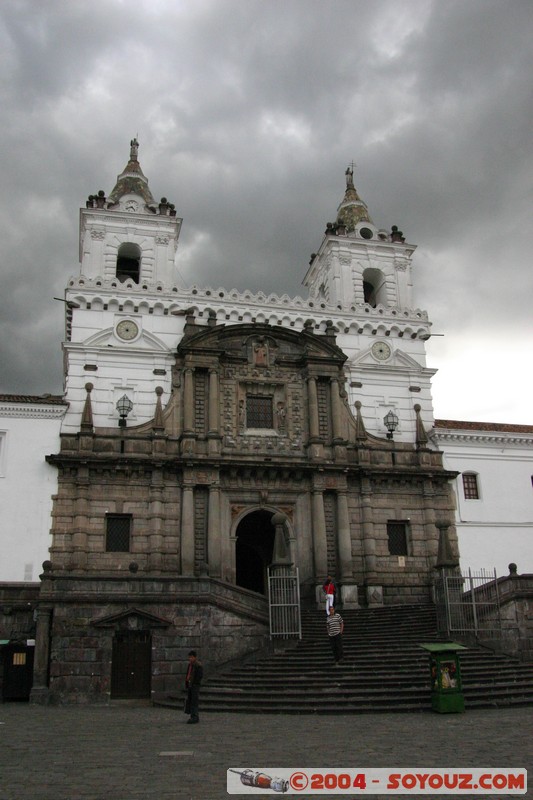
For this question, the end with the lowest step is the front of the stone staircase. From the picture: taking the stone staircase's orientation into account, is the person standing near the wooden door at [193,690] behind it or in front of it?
in front

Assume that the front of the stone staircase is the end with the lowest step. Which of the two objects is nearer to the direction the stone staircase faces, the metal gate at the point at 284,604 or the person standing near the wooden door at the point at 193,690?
the person standing near the wooden door

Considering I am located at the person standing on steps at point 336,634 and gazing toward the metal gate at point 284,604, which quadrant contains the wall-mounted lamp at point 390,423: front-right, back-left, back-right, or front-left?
front-right

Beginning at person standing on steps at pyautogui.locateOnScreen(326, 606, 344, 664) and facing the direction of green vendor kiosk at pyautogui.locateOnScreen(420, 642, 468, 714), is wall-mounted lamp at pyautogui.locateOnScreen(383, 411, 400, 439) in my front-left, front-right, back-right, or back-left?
back-left

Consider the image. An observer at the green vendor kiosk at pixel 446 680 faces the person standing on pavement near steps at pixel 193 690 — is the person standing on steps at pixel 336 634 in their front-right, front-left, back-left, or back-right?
front-right

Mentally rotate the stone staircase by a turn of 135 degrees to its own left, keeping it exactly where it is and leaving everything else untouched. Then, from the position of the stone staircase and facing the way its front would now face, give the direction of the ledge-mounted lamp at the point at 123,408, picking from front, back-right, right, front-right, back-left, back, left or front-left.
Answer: left

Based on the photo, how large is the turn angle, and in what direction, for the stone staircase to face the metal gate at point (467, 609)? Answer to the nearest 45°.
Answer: approximately 135° to its left

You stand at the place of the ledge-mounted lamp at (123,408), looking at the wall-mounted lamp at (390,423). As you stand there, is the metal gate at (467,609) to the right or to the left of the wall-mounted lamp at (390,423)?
right

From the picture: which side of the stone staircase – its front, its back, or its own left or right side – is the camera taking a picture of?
front

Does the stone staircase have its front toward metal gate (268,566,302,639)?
no

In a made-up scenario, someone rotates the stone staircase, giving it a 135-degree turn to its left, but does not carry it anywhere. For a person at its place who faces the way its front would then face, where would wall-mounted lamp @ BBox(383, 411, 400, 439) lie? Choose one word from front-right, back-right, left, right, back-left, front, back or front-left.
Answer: front-left
